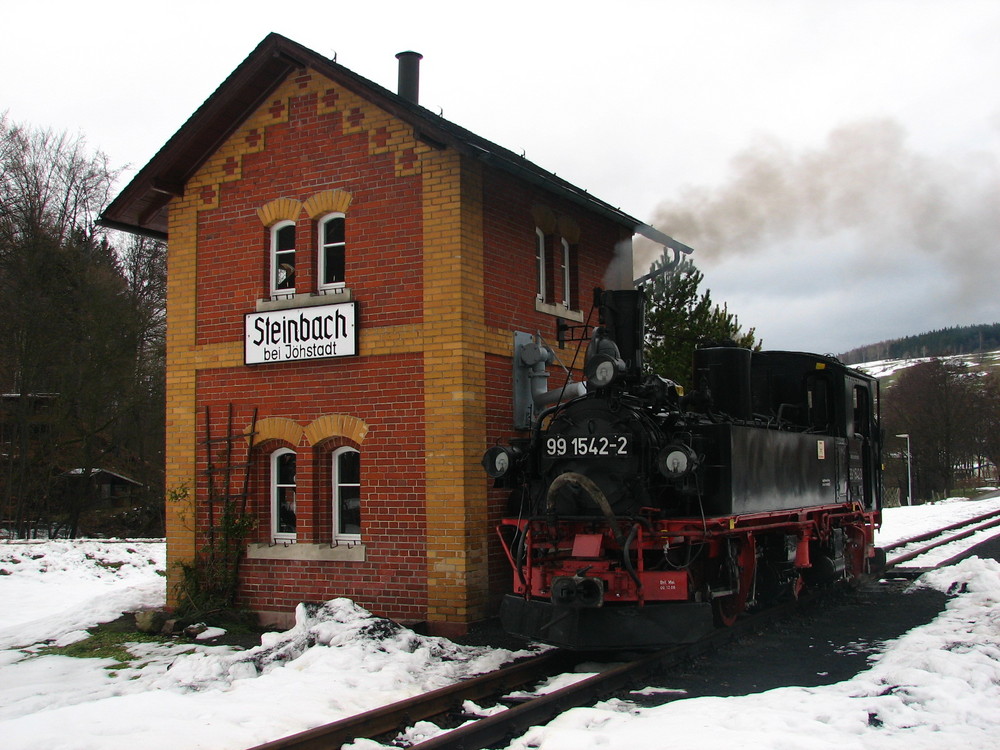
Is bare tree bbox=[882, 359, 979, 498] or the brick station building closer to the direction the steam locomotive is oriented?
the brick station building

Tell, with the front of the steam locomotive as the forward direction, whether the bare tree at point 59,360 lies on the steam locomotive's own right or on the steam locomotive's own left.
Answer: on the steam locomotive's own right

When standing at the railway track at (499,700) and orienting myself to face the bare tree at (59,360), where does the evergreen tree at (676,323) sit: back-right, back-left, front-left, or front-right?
front-right

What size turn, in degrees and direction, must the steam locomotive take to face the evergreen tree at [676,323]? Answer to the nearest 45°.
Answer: approximately 135° to its right

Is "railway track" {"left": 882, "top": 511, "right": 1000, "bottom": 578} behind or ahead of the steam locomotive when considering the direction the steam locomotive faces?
behind

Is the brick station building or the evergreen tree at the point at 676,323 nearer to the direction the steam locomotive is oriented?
the brick station building

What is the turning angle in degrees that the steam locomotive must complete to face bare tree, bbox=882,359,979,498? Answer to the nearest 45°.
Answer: approximately 135° to its right

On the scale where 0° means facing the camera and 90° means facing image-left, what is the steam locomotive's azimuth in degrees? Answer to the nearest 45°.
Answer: approximately 45°

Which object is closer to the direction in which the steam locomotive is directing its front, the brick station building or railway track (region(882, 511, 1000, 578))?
the brick station building

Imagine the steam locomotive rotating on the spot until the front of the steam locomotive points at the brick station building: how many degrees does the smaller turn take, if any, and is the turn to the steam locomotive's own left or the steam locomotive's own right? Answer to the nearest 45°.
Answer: approximately 90° to the steam locomotive's own right
